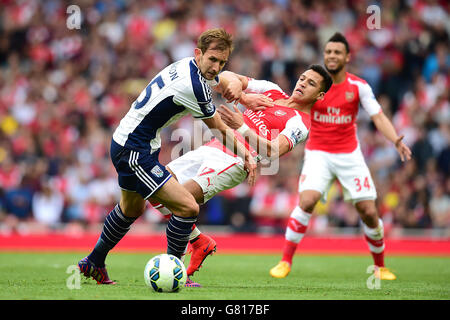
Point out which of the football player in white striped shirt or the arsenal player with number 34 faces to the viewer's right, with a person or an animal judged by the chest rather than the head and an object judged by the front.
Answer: the football player in white striped shirt

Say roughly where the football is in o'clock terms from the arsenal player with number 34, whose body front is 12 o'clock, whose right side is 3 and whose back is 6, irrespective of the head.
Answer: The football is roughly at 1 o'clock from the arsenal player with number 34.

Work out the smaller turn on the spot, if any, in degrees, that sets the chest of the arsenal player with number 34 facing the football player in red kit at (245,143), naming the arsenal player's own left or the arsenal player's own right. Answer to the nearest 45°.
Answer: approximately 45° to the arsenal player's own right

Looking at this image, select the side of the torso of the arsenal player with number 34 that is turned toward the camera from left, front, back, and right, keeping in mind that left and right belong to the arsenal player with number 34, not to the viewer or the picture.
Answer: front

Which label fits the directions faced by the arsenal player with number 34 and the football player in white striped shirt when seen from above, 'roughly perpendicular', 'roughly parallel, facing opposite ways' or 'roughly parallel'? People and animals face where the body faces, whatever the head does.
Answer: roughly perpendicular

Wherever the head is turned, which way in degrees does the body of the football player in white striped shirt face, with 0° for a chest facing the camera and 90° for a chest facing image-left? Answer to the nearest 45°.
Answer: approximately 270°

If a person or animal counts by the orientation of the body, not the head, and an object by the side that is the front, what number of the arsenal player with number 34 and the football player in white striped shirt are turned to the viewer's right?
1

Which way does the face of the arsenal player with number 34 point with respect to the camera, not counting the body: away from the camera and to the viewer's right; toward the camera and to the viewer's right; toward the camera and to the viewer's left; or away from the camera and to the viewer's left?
toward the camera and to the viewer's left

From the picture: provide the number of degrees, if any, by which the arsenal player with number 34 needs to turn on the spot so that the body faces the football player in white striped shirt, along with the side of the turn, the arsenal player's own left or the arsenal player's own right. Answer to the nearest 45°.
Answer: approximately 45° to the arsenal player's own right
